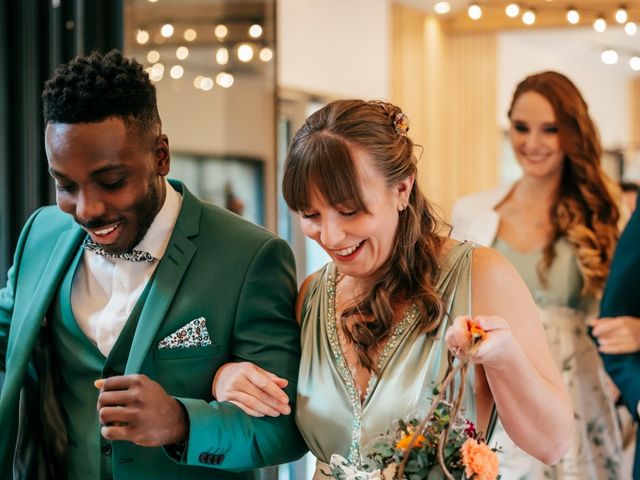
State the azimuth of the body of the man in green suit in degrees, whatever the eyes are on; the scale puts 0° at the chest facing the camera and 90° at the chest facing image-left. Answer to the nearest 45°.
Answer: approximately 45°

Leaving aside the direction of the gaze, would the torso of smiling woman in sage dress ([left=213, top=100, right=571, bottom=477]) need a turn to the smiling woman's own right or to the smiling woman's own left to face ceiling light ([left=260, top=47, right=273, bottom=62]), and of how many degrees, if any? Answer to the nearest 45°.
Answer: approximately 135° to the smiling woman's own right

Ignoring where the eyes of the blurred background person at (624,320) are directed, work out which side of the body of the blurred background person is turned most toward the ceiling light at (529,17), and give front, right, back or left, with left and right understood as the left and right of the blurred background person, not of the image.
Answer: back

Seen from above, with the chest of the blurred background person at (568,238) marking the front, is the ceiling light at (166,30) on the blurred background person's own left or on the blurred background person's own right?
on the blurred background person's own right

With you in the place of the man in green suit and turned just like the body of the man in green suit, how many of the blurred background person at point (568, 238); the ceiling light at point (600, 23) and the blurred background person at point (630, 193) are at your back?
3

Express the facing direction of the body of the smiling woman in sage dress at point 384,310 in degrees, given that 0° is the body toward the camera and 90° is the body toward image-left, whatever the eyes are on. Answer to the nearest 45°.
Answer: approximately 45°

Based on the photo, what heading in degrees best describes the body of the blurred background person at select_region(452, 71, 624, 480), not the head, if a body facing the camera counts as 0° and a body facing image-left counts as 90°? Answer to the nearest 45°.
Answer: approximately 0°

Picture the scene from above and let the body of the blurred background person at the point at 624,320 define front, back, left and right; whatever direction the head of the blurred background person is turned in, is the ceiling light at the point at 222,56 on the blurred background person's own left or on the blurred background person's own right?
on the blurred background person's own right
